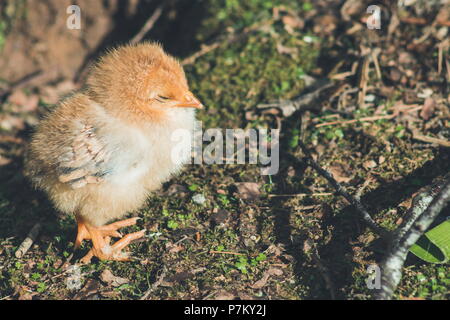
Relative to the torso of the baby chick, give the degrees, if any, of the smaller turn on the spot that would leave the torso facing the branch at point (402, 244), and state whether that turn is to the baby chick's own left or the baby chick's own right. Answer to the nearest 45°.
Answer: approximately 45° to the baby chick's own right

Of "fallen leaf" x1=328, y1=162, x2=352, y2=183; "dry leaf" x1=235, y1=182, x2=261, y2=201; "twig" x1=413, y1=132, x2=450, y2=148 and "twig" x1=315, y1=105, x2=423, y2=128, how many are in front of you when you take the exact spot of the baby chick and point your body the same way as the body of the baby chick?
4

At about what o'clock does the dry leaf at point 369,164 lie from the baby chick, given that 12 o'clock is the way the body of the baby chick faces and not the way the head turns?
The dry leaf is roughly at 12 o'clock from the baby chick.

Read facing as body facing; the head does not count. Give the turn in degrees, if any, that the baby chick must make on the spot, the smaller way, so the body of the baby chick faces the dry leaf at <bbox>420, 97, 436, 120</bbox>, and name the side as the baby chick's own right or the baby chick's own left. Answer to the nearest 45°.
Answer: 0° — it already faces it

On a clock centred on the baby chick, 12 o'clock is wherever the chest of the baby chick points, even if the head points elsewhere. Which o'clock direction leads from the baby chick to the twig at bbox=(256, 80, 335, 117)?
The twig is roughly at 11 o'clock from the baby chick.

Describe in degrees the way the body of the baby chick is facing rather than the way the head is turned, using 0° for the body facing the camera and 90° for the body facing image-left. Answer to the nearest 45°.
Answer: approximately 270°

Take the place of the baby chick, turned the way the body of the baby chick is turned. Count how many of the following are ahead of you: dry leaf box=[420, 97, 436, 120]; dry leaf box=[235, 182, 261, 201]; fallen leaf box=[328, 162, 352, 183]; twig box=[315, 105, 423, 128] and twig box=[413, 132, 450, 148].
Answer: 5

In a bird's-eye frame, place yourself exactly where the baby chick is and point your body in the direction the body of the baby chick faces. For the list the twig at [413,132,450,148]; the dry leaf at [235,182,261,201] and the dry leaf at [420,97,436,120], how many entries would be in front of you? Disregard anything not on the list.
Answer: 3

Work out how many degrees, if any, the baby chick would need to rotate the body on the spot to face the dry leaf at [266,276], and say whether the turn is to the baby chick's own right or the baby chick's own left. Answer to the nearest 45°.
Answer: approximately 45° to the baby chick's own right

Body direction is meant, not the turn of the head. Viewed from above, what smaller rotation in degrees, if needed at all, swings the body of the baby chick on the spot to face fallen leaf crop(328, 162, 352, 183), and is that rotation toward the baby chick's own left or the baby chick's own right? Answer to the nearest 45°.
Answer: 0° — it already faces it

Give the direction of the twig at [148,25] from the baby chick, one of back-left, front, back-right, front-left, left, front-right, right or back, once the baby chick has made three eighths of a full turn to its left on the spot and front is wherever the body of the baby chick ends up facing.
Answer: front-right

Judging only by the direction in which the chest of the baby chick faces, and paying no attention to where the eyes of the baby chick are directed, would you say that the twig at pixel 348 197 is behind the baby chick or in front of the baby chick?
in front
